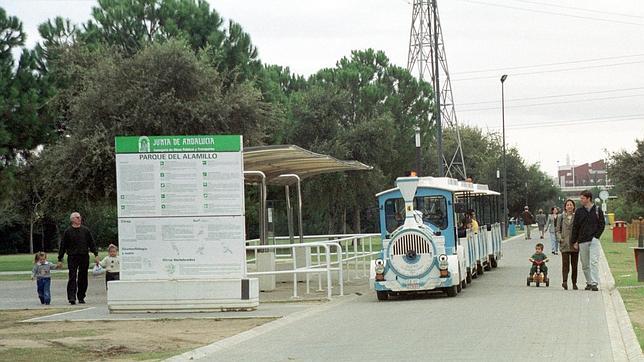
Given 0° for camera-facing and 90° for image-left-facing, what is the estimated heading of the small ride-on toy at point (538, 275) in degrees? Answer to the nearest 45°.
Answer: approximately 0°

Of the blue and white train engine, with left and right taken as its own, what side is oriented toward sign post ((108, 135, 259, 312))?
right

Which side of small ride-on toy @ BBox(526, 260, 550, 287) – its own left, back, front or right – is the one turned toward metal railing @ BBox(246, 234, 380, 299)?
right
